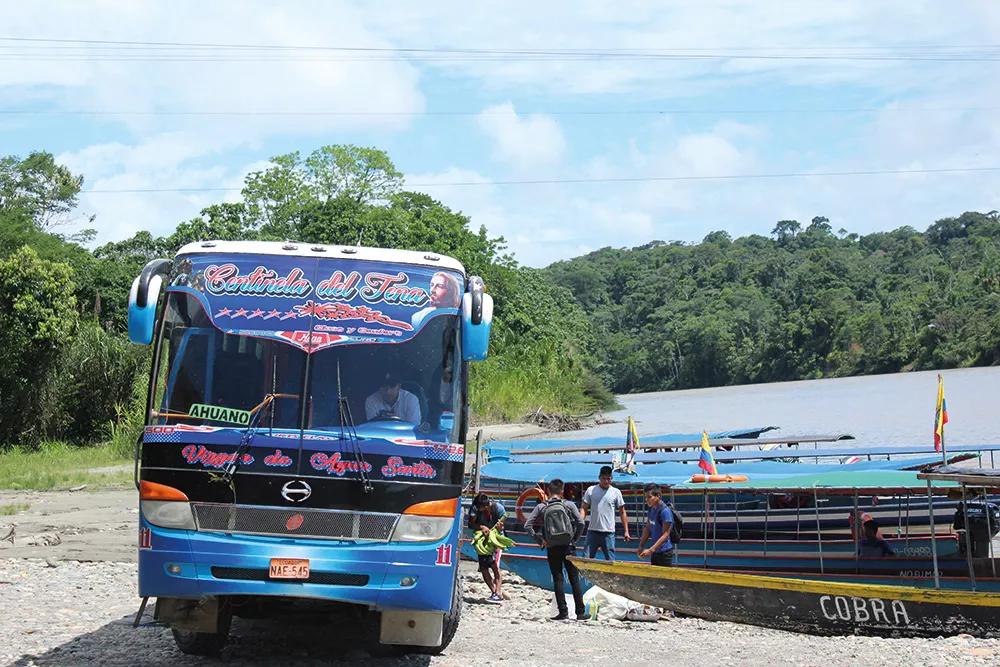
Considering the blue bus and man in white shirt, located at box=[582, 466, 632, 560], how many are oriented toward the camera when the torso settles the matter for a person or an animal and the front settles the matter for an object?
2

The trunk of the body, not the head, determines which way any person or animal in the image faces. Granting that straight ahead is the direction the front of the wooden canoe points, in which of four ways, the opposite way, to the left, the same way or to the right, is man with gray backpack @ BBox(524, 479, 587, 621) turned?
to the right

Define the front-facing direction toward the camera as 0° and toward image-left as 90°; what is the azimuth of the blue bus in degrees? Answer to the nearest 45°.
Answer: approximately 0°

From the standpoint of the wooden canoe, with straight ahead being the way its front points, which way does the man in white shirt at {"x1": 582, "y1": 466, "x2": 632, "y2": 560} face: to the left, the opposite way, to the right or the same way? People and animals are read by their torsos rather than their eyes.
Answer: to the left

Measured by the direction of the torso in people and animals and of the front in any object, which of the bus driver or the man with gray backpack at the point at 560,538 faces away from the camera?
the man with gray backpack

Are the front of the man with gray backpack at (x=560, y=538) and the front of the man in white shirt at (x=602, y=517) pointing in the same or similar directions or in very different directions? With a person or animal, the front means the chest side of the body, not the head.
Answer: very different directions

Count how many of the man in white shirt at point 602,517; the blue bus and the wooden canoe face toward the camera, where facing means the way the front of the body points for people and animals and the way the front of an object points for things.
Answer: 2

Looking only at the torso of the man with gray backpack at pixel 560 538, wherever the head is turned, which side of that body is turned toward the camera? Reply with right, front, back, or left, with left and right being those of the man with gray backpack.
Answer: back

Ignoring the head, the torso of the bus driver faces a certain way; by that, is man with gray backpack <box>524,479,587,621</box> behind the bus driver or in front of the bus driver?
behind
